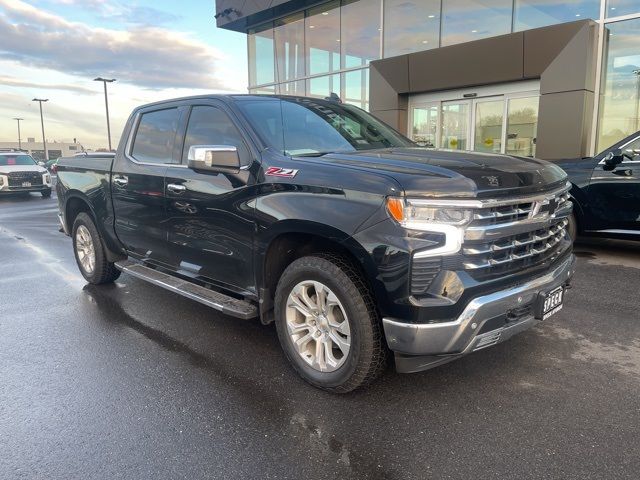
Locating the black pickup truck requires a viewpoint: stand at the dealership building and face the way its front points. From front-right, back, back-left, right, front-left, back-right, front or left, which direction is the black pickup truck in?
front-left

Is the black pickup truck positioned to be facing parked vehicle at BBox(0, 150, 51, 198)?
no

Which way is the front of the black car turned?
to the viewer's left

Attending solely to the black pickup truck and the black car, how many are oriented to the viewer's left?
1

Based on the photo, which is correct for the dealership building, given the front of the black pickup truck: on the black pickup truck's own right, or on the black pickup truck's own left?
on the black pickup truck's own left

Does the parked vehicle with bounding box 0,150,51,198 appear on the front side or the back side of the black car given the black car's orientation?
on the front side

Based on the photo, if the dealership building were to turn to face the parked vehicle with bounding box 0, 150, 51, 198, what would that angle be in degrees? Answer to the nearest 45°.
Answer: approximately 45° to its right

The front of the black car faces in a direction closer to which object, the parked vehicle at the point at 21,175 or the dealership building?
the parked vehicle

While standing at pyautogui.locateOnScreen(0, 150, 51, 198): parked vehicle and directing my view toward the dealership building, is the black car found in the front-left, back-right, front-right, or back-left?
front-right

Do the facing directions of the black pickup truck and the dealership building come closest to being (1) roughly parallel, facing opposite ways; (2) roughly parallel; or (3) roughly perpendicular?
roughly perpendicular

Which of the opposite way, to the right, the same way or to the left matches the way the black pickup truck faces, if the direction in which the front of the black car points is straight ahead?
the opposite way

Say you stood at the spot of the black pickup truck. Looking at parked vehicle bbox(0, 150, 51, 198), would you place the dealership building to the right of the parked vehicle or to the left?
right

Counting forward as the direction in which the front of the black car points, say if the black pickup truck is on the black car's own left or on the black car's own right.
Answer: on the black car's own left

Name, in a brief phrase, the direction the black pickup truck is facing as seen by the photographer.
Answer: facing the viewer and to the right of the viewer

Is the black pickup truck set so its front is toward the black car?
no

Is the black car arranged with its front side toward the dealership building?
no
